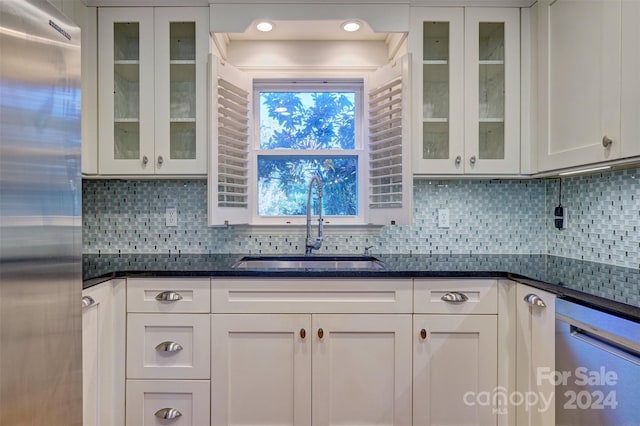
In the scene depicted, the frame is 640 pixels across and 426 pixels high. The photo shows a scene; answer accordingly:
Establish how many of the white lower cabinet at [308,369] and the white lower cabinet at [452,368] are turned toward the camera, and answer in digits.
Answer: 2

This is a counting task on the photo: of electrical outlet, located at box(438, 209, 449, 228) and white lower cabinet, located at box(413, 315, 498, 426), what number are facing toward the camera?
2

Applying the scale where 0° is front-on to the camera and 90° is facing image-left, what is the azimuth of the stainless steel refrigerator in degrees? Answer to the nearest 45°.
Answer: approximately 315°

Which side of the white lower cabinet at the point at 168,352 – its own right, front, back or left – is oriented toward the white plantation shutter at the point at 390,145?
left

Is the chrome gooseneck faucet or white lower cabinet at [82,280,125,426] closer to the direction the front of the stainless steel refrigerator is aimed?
the chrome gooseneck faucet

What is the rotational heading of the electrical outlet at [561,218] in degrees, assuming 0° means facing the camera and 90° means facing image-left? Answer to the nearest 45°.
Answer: approximately 45°
